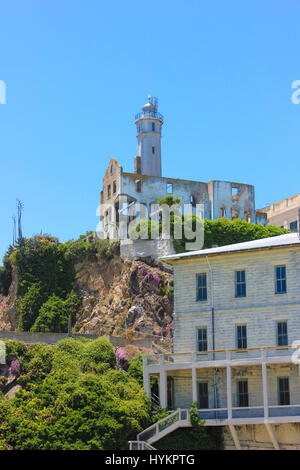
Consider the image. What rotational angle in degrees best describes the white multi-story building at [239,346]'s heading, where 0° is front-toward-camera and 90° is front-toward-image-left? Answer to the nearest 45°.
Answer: approximately 0°
